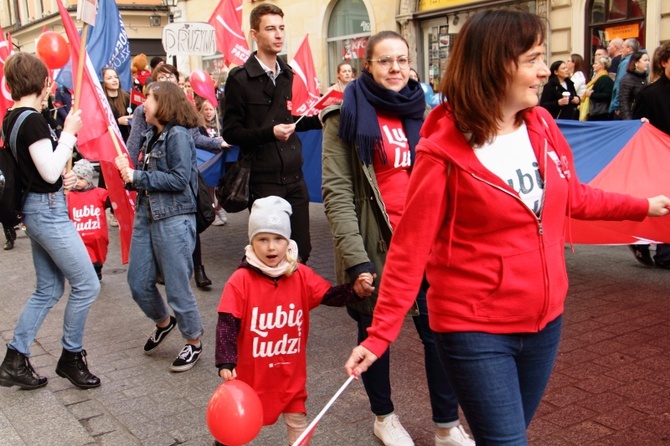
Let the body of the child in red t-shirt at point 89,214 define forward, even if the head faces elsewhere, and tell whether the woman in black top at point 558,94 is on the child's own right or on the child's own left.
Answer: on the child's own left

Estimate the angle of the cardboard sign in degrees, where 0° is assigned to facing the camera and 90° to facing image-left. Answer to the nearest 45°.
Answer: approximately 0°

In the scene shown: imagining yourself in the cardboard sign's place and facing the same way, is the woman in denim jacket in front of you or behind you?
in front

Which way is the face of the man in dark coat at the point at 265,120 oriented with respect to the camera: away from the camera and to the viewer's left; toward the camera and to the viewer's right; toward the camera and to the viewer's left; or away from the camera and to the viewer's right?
toward the camera and to the viewer's right

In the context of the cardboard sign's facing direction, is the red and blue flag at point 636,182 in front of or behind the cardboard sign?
in front

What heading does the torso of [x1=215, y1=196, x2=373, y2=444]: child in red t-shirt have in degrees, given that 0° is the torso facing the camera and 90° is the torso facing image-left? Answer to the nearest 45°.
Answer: approximately 0°
